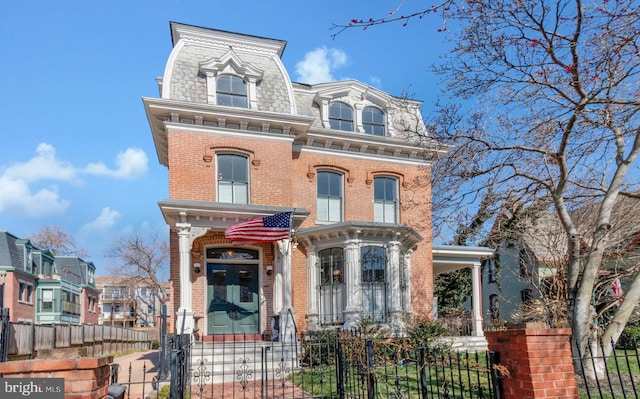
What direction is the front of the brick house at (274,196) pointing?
toward the camera

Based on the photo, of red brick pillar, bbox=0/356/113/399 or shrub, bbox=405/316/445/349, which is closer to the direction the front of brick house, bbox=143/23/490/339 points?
the red brick pillar

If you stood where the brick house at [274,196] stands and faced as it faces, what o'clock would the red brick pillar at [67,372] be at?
The red brick pillar is roughly at 12 o'clock from the brick house.

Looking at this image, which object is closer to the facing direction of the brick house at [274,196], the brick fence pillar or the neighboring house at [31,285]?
the brick fence pillar

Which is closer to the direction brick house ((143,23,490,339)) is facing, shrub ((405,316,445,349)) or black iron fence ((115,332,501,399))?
the black iron fence

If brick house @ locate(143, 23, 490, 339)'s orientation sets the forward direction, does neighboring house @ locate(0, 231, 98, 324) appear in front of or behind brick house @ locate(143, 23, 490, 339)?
behind

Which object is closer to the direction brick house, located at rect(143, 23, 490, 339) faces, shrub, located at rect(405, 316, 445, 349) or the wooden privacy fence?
the shrub

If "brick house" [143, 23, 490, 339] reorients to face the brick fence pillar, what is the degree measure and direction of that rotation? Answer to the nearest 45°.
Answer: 0° — it already faces it

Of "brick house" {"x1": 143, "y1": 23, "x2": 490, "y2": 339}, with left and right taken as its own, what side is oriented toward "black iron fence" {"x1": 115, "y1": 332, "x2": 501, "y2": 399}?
front
